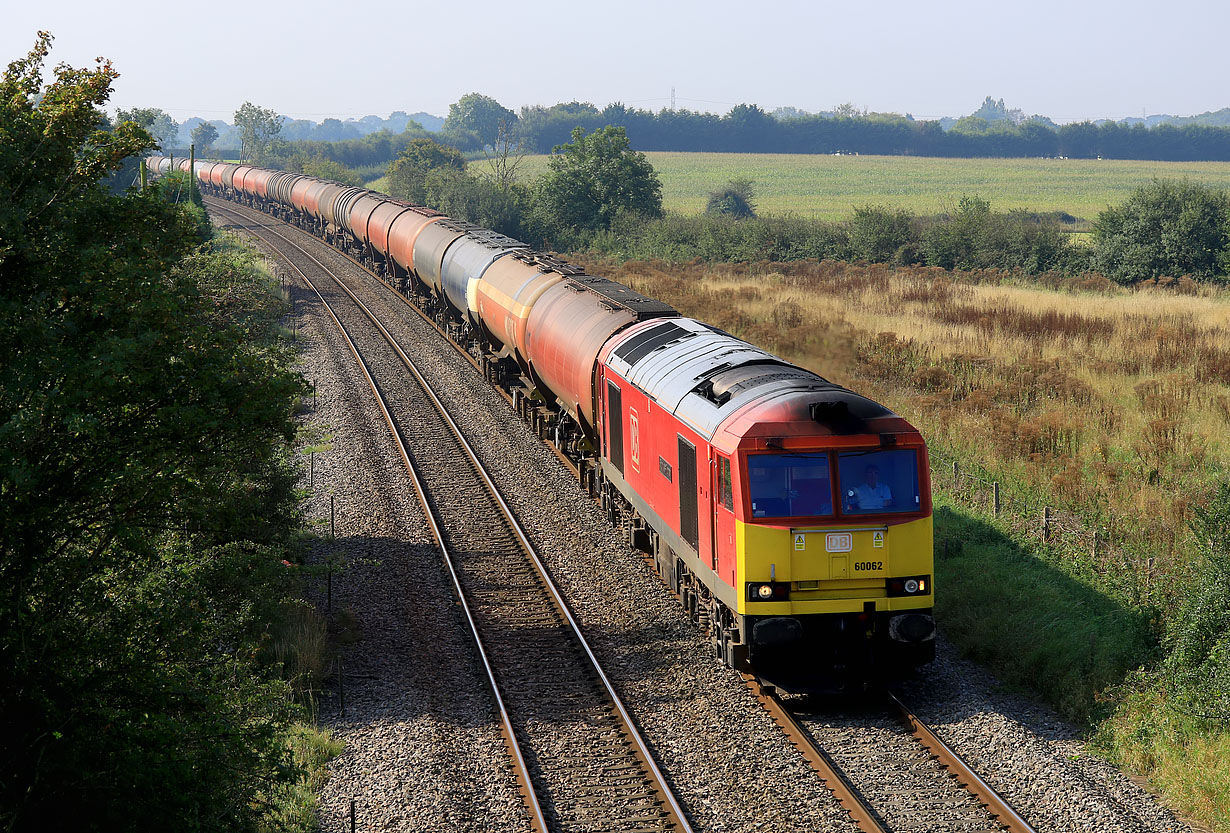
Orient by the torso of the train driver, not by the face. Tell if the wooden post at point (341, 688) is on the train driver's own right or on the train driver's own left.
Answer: on the train driver's own right

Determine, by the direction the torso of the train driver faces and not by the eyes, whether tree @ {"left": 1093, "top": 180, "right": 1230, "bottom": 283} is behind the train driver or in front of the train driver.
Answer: behind

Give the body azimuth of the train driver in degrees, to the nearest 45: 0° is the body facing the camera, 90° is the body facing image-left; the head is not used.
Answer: approximately 0°

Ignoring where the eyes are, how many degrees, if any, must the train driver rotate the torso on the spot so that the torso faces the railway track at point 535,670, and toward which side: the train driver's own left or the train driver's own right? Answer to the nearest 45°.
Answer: approximately 90° to the train driver's own right
